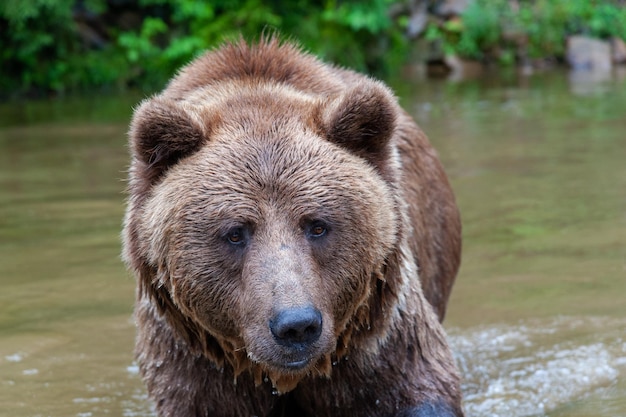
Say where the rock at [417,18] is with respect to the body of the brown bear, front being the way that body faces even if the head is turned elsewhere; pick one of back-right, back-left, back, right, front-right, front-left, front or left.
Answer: back

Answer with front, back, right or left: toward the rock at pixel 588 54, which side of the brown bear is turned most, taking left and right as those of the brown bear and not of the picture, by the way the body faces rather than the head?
back

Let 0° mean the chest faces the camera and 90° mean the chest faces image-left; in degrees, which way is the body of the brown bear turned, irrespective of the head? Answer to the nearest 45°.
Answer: approximately 0°

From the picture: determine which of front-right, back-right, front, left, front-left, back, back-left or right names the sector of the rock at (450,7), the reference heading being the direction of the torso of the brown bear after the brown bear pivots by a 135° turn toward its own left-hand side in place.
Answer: front-left

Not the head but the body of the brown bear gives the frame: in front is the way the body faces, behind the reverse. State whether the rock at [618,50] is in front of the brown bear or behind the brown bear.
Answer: behind

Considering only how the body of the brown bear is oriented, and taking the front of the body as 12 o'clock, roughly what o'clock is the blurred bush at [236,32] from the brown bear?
The blurred bush is roughly at 6 o'clock from the brown bear.
